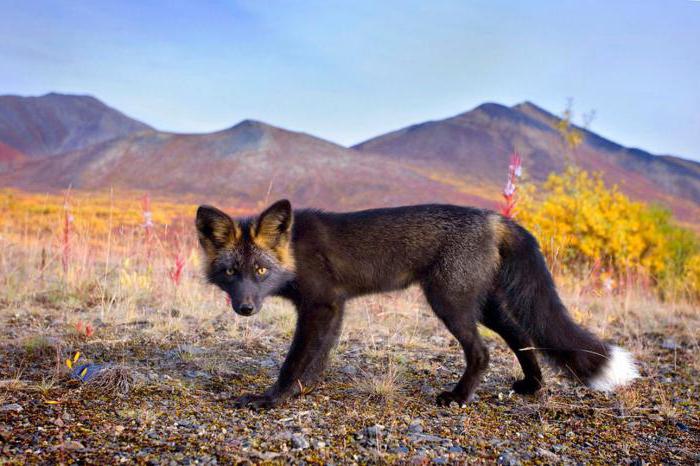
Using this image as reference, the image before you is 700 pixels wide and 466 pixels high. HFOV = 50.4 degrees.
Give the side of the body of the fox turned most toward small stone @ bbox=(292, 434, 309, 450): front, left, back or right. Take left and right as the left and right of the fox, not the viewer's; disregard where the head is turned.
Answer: left

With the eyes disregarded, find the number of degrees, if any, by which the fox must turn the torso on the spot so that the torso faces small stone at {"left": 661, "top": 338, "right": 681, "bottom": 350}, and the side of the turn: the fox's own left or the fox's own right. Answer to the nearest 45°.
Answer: approximately 135° to the fox's own right

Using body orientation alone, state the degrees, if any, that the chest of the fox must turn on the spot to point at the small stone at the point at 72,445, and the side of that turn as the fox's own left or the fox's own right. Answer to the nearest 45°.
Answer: approximately 45° to the fox's own left

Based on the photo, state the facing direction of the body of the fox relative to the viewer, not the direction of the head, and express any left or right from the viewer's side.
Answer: facing to the left of the viewer

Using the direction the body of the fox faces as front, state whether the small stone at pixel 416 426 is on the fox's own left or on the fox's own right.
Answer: on the fox's own left

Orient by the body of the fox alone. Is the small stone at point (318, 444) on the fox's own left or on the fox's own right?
on the fox's own left
